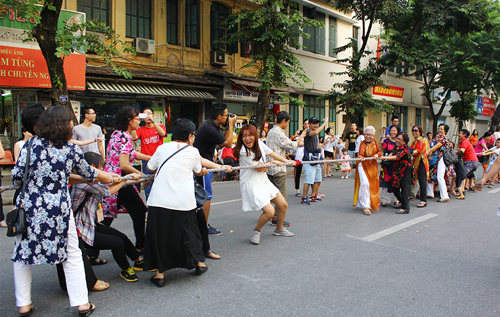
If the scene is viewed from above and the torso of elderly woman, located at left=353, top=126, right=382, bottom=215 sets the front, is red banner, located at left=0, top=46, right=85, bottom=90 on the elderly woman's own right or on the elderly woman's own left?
on the elderly woman's own right

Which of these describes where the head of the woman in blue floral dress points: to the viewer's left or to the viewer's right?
to the viewer's right

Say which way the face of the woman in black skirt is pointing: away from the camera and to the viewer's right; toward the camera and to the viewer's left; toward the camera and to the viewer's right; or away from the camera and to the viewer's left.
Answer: away from the camera and to the viewer's right

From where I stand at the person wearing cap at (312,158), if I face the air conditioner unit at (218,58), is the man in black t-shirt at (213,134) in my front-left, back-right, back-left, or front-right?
back-left

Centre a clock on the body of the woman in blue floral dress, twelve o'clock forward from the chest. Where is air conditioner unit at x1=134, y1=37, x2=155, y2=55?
The air conditioner unit is roughly at 11 o'clock from the woman in blue floral dress.

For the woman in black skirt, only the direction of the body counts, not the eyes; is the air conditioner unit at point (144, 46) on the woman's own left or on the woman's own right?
on the woman's own left

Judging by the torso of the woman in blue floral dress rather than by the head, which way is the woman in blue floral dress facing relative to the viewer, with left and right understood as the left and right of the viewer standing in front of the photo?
facing away from the viewer and to the right of the viewer

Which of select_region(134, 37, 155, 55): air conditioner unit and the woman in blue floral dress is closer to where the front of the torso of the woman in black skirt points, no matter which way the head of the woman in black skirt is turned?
the air conditioner unit

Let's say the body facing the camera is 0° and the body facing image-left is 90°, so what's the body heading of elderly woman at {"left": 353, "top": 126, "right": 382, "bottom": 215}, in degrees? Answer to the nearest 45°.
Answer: approximately 0°
